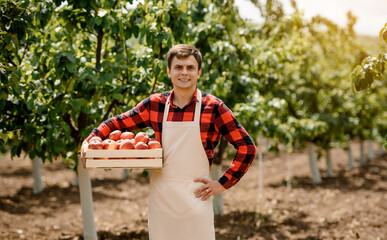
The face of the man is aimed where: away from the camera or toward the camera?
toward the camera

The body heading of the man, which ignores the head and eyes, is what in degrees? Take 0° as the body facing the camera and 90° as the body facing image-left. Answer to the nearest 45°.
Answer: approximately 0°
